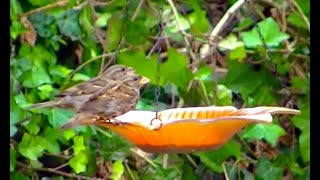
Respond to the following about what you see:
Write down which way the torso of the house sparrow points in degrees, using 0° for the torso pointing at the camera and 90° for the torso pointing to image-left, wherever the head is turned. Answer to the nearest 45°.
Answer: approximately 270°

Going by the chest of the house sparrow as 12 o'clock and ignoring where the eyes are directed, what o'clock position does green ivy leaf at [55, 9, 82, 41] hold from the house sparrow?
The green ivy leaf is roughly at 9 o'clock from the house sparrow.

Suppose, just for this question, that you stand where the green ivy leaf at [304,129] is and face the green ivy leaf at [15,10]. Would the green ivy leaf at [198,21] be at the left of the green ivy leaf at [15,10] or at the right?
right
